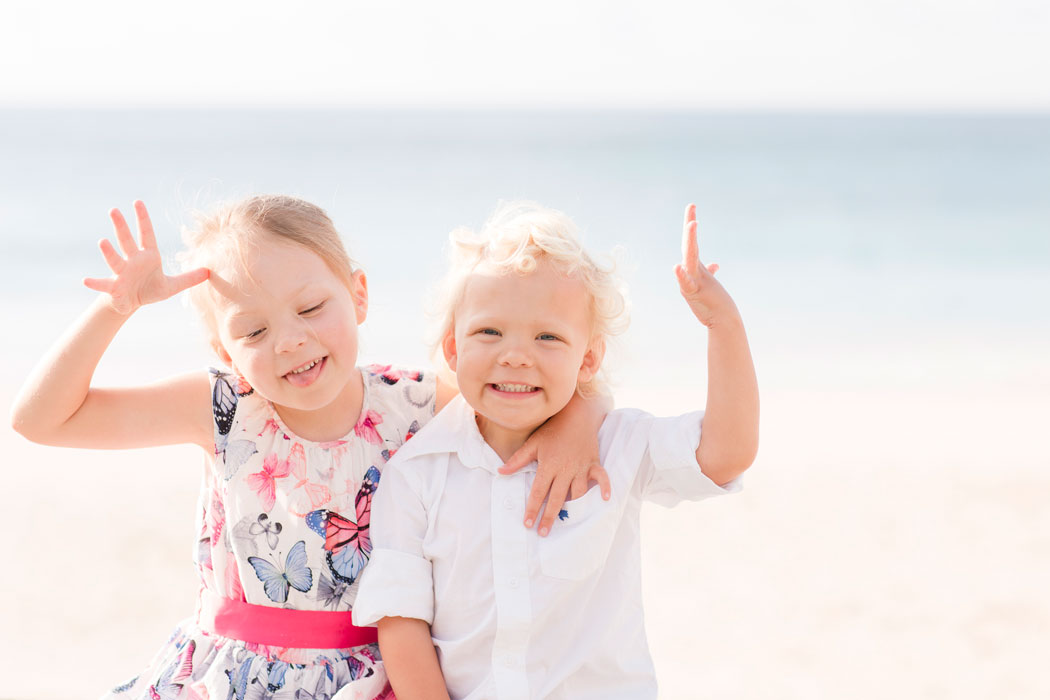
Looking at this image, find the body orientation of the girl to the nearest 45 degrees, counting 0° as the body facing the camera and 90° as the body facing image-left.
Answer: approximately 0°
